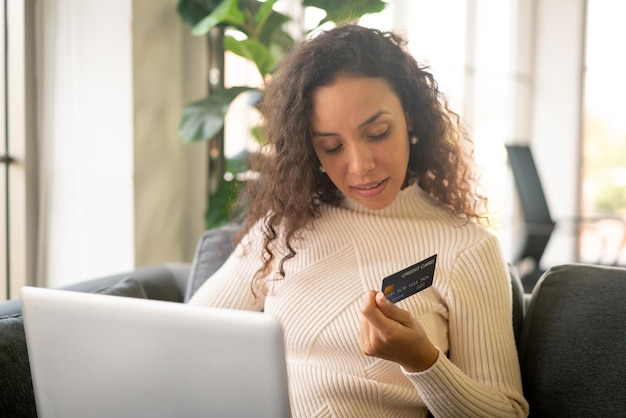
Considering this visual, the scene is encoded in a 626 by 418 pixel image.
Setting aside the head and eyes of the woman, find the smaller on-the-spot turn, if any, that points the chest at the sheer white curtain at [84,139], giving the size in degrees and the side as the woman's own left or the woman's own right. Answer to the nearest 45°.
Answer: approximately 135° to the woman's own right

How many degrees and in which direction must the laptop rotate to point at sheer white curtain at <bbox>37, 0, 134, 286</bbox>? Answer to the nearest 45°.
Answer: approximately 45° to its left

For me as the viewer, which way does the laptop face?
facing away from the viewer and to the right of the viewer

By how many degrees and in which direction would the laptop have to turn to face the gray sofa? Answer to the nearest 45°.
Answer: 0° — it already faces it
